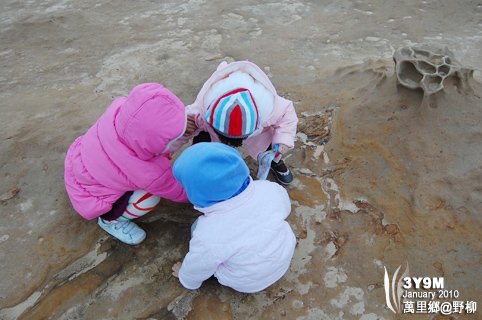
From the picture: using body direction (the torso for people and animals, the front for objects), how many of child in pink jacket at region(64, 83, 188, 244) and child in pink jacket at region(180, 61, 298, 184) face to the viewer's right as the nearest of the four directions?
1

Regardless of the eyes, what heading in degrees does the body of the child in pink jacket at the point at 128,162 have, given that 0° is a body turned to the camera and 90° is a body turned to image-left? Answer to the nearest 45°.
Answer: approximately 270°

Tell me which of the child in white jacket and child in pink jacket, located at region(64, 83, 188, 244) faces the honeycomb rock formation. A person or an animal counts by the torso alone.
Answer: the child in pink jacket

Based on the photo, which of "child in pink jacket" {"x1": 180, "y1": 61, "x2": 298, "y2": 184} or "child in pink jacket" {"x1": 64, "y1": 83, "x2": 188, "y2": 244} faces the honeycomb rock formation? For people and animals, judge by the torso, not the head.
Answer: "child in pink jacket" {"x1": 64, "y1": 83, "x2": 188, "y2": 244}

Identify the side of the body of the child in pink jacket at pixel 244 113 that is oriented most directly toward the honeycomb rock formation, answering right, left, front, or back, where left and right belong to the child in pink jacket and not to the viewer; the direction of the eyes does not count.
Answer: left

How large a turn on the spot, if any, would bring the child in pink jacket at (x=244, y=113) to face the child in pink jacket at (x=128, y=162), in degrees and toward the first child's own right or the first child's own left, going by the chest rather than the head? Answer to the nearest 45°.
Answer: approximately 90° to the first child's own right

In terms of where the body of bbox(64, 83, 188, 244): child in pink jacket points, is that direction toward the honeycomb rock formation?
yes

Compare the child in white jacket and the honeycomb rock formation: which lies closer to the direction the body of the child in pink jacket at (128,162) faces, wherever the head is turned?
the honeycomb rock formation

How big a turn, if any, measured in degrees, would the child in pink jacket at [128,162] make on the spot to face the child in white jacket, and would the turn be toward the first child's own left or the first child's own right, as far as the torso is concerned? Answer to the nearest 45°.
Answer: approximately 45° to the first child's own right

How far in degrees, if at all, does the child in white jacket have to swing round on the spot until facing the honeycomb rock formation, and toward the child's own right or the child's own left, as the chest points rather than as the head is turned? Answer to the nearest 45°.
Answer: approximately 90° to the child's own right

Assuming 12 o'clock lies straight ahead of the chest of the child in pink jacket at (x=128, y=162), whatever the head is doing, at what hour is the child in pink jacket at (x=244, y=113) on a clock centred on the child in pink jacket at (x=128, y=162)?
the child in pink jacket at (x=244, y=113) is roughly at 12 o'clock from the child in pink jacket at (x=128, y=162).

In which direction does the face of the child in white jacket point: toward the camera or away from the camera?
away from the camera

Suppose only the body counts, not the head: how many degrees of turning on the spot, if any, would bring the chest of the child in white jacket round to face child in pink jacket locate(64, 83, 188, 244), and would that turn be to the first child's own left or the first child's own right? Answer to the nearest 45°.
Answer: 0° — they already face them

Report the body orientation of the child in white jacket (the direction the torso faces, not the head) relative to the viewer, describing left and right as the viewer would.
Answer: facing away from the viewer and to the left of the viewer
